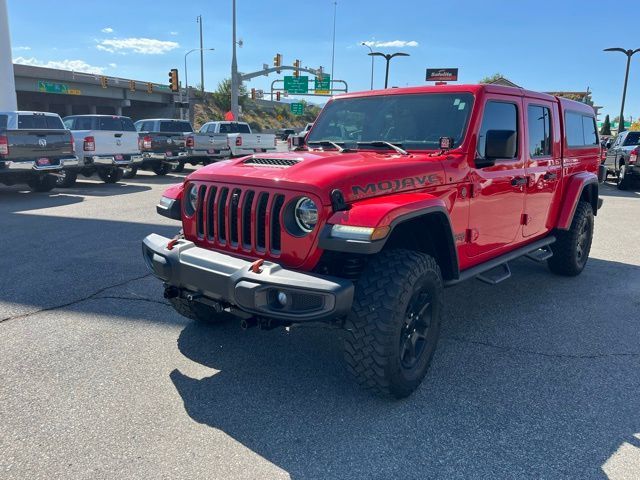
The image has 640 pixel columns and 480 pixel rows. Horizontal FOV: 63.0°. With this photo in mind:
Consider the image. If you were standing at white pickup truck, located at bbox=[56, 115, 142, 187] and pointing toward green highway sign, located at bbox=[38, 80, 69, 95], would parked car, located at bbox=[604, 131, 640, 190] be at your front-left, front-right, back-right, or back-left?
back-right

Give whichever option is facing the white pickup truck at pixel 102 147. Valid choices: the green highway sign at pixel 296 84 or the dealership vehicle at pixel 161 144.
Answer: the green highway sign

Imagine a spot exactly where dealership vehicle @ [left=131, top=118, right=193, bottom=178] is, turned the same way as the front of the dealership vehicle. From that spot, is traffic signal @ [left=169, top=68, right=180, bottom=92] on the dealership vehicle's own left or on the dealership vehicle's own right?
on the dealership vehicle's own right

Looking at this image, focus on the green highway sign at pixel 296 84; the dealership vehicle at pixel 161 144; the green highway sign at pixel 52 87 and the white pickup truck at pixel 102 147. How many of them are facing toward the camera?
2

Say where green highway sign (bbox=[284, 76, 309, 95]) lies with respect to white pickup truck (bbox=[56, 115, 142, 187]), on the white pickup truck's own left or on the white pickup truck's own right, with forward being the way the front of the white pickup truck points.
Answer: on the white pickup truck's own right

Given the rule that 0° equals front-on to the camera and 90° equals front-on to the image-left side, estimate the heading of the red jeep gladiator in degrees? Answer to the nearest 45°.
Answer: approximately 45°

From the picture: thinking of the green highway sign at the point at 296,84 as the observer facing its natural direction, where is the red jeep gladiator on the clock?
The red jeep gladiator is roughly at 12 o'clock from the green highway sign.

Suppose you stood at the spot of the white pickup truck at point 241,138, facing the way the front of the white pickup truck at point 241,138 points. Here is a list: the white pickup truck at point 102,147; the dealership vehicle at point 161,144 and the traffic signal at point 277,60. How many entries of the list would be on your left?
2

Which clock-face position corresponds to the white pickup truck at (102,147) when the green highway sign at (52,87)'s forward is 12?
The white pickup truck is roughly at 12 o'clock from the green highway sign.

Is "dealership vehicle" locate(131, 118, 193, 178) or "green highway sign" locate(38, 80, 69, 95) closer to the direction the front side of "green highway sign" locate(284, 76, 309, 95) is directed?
the dealership vehicle

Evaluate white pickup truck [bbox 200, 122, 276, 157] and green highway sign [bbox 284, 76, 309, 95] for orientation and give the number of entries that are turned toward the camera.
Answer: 1

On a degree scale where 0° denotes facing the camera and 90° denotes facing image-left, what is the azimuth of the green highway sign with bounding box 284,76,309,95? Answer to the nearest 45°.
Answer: approximately 0°
